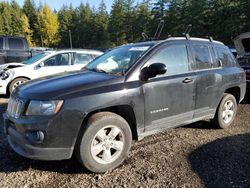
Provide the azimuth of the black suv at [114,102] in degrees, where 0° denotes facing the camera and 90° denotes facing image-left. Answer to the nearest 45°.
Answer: approximately 45°

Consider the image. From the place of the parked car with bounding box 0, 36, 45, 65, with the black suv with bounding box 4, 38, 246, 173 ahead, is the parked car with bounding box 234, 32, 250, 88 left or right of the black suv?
left

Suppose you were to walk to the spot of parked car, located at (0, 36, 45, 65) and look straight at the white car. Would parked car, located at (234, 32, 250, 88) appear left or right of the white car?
left

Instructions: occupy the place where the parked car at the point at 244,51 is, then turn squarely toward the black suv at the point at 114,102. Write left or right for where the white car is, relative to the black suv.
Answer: right

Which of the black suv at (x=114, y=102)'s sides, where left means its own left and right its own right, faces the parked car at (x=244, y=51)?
back

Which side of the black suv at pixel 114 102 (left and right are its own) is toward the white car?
right

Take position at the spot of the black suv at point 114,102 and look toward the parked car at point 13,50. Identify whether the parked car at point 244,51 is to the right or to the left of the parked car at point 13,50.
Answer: right

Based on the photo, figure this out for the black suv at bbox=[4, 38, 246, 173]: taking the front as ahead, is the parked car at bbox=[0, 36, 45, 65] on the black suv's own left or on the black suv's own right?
on the black suv's own right
